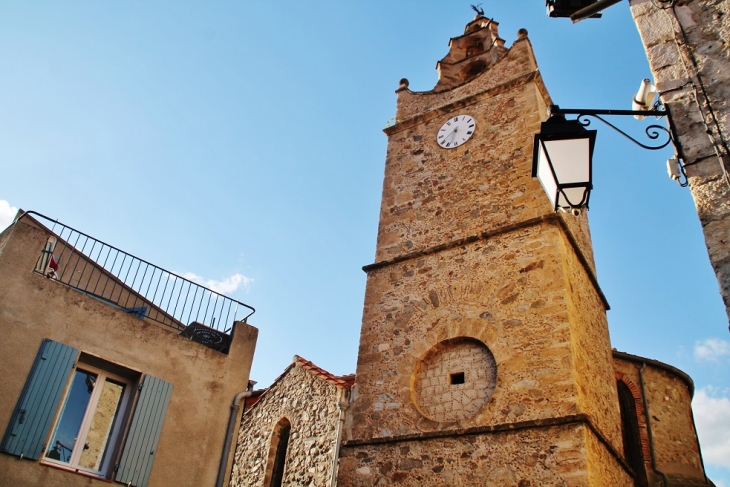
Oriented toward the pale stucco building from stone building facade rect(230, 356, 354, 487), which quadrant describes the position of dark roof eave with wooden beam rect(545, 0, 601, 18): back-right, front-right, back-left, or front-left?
front-left

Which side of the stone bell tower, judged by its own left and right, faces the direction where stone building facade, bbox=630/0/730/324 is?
front

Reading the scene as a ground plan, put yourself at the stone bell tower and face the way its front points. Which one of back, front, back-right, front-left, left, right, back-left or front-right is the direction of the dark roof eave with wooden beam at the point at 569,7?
front

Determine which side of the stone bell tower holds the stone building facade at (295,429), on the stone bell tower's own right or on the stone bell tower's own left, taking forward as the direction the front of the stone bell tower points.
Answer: on the stone bell tower's own right

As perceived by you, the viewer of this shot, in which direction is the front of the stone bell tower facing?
facing the viewer

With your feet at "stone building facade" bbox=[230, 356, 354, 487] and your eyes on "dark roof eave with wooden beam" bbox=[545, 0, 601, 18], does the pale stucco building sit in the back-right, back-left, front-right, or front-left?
front-right

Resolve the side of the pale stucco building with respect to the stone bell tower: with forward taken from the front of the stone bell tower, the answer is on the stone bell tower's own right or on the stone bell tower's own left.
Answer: on the stone bell tower's own right

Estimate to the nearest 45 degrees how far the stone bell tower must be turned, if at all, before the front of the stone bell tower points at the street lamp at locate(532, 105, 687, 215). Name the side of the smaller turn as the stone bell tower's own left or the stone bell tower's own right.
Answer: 0° — it already faces it
